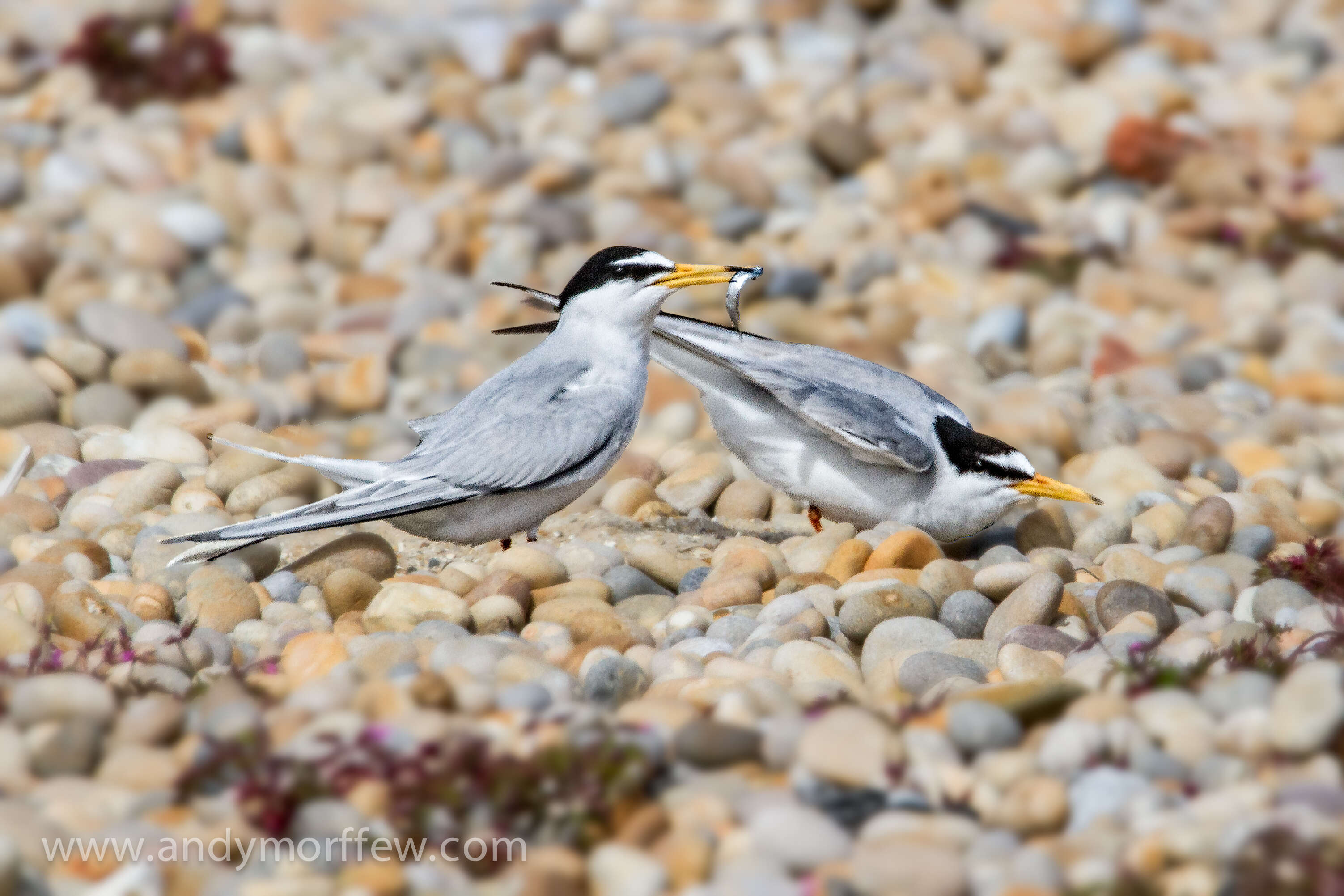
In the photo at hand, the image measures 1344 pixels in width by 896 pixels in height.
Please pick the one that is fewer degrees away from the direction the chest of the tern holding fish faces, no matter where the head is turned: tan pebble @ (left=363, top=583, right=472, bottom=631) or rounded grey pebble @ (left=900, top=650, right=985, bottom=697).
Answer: the rounded grey pebble

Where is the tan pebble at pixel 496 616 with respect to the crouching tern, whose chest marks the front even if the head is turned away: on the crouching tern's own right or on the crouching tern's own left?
on the crouching tern's own right

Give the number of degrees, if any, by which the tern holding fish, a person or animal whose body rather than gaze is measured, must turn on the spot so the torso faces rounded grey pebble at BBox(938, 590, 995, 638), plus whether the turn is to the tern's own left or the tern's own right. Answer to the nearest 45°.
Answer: approximately 45° to the tern's own right

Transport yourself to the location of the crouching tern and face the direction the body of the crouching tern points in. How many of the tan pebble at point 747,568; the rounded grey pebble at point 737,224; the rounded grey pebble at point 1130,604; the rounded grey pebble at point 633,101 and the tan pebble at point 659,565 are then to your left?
2

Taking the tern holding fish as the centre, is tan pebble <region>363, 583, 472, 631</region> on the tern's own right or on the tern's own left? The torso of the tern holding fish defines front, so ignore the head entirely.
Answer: on the tern's own right

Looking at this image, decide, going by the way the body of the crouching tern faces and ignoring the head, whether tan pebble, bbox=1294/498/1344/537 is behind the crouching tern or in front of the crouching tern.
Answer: in front

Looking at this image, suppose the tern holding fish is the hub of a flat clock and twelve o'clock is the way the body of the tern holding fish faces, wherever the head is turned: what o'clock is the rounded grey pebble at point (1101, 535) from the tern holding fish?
The rounded grey pebble is roughly at 12 o'clock from the tern holding fish.

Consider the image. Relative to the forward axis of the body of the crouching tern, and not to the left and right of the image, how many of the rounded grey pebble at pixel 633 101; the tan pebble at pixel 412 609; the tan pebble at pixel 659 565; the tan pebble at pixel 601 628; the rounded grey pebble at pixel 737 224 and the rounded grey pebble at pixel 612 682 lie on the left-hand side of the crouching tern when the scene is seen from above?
2

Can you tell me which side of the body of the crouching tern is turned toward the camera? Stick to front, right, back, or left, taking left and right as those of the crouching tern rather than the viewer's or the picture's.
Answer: right

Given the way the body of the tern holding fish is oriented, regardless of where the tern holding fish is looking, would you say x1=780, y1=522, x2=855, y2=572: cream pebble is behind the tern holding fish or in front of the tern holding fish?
in front

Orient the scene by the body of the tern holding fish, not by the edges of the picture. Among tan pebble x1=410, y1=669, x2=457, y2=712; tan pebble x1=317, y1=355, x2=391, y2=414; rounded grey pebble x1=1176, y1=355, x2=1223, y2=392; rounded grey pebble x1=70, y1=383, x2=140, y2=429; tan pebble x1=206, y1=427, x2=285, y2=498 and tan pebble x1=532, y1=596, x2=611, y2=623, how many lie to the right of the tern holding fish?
2

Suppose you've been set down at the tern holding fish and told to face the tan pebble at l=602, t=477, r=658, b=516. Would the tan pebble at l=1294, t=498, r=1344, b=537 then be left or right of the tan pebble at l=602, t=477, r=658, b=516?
right

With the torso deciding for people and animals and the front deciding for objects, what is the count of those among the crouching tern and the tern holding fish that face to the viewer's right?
2

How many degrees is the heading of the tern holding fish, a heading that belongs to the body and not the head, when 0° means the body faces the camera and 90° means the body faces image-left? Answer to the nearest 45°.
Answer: approximately 270°
